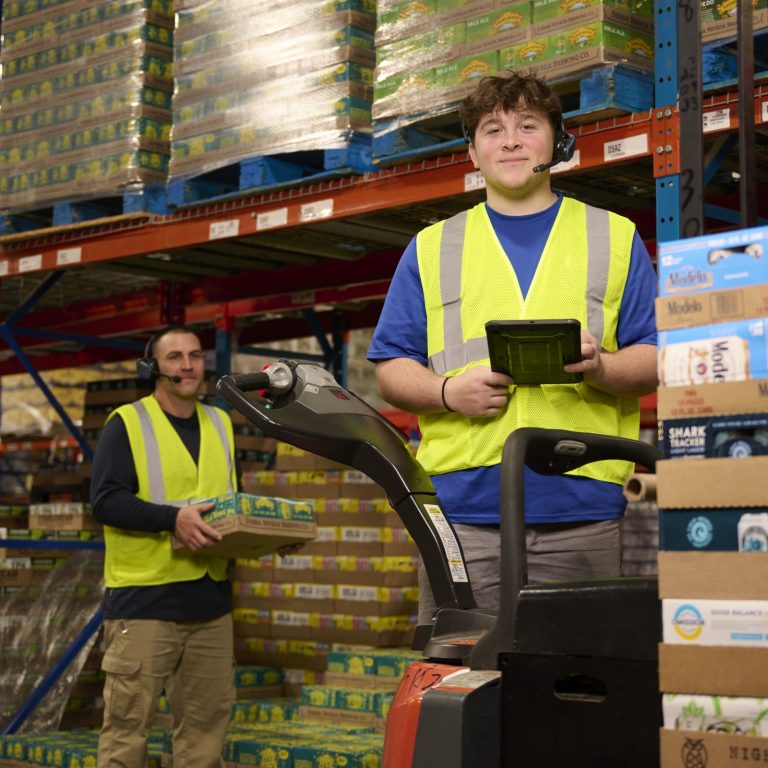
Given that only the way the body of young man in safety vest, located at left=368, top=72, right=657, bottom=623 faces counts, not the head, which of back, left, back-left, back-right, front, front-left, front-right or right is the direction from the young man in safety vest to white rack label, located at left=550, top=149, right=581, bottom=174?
back

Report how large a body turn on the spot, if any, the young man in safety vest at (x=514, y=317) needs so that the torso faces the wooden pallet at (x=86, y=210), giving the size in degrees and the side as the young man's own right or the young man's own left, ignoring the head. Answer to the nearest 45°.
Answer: approximately 135° to the young man's own right

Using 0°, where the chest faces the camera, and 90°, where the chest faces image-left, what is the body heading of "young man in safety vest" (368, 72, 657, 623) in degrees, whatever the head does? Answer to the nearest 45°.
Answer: approximately 0°

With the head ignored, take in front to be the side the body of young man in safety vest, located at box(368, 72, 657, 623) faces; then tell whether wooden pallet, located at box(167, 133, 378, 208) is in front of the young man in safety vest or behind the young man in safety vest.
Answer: behind

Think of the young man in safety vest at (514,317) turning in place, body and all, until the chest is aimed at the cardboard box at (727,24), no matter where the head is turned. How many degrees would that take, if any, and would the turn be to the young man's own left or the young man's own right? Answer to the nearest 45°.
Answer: approximately 135° to the young man's own left

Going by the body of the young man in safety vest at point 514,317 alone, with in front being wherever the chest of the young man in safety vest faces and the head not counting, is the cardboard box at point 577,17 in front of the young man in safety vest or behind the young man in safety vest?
behind
